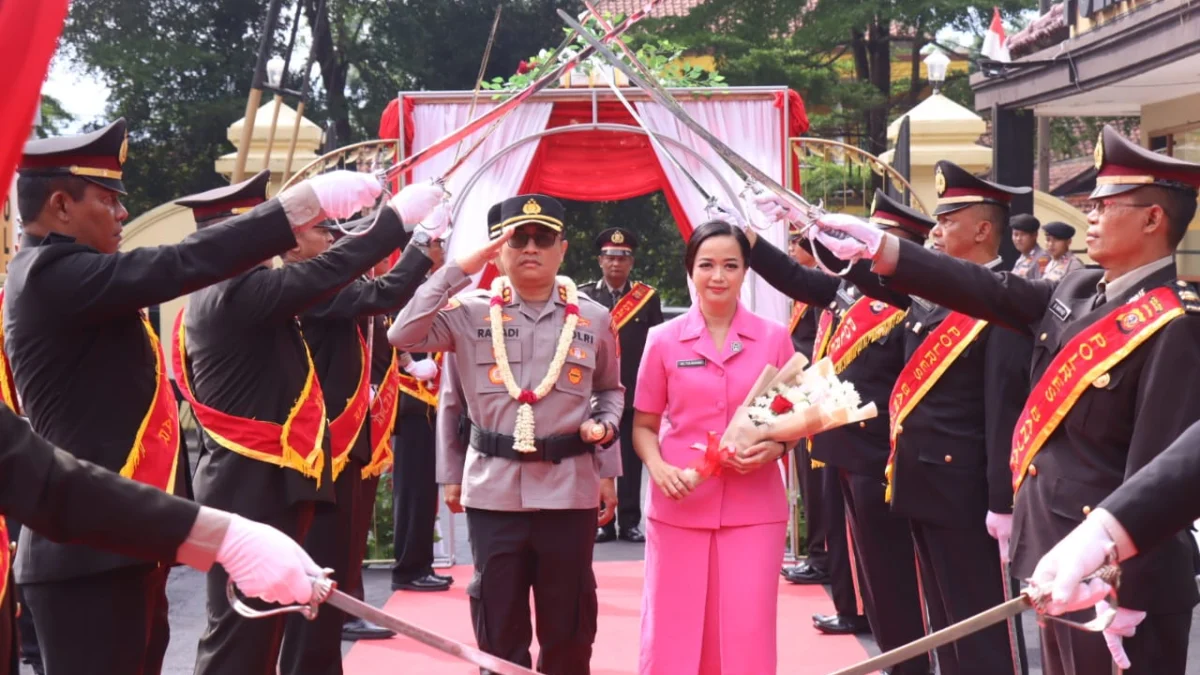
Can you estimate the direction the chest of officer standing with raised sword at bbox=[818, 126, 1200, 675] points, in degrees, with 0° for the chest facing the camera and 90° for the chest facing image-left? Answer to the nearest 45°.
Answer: approximately 45°

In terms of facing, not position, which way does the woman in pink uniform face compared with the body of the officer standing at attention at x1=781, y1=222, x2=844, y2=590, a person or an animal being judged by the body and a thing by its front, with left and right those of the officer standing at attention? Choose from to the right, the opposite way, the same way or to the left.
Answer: to the left

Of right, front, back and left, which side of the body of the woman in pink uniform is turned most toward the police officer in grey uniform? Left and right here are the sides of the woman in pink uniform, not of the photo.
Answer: right

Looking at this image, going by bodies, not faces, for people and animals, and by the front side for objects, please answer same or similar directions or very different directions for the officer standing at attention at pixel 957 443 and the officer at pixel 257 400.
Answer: very different directions

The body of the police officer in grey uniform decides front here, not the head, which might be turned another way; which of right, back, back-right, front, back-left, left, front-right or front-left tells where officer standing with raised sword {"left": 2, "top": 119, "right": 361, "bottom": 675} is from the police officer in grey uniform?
front-right

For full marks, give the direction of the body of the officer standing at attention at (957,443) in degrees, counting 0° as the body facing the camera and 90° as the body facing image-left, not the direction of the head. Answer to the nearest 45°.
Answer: approximately 45°

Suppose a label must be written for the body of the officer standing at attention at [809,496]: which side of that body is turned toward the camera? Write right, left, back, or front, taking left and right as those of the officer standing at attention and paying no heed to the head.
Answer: left

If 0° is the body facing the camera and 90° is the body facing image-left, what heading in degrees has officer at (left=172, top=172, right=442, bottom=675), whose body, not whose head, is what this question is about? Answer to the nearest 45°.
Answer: approximately 270°

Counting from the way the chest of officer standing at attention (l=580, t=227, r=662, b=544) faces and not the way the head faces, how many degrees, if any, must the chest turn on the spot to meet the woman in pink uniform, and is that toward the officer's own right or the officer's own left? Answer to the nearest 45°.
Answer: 0° — they already face them

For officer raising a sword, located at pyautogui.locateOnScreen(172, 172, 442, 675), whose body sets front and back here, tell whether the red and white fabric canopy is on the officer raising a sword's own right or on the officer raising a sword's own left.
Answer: on the officer raising a sword's own left
